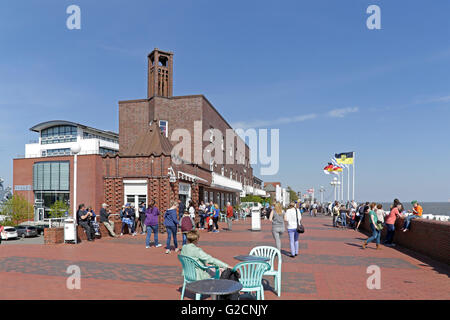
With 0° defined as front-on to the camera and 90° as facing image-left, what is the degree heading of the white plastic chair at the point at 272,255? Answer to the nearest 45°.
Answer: approximately 45°

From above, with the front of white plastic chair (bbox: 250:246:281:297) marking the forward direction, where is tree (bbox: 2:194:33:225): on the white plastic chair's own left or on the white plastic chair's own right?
on the white plastic chair's own right
